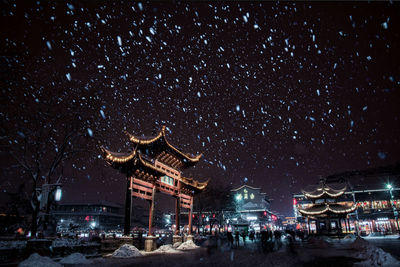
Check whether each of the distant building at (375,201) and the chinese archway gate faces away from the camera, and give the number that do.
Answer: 0

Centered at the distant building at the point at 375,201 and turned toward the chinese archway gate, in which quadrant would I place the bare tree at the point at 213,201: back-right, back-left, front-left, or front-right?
front-right

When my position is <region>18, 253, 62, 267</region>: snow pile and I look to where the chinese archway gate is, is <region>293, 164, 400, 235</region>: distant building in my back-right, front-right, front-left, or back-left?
front-right

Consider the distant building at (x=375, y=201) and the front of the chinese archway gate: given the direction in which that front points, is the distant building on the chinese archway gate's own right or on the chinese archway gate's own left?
on the chinese archway gate's own left

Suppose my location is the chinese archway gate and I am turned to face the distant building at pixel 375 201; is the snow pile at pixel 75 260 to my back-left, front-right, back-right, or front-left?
back-right

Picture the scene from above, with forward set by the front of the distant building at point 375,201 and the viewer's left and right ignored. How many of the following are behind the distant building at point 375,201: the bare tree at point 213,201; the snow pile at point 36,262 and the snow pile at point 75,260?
0

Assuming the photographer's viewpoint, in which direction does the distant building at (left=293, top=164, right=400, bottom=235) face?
facing the viewer and to the left of the viewer

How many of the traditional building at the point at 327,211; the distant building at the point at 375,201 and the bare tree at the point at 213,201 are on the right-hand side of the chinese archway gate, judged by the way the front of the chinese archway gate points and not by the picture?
0

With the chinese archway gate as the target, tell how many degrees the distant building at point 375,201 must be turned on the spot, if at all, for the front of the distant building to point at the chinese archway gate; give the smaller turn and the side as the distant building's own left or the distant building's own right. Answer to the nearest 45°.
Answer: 0° — it already faces it

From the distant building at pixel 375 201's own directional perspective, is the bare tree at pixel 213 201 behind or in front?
in front

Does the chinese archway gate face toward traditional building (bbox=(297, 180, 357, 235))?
no

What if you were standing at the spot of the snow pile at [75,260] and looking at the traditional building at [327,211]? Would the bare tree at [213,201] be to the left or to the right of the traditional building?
left

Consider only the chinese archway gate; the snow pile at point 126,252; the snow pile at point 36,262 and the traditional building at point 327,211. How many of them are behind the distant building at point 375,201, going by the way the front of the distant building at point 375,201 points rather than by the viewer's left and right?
0

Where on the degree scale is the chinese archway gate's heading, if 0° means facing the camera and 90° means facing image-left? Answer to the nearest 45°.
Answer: approximately 315°
